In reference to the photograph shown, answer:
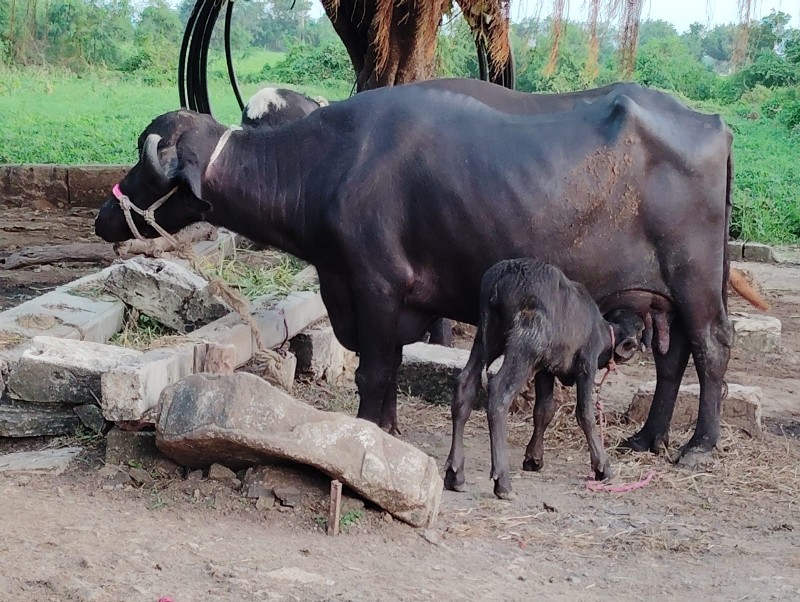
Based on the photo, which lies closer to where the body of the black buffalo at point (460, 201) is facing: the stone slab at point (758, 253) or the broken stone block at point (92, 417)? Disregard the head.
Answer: the broken stone block

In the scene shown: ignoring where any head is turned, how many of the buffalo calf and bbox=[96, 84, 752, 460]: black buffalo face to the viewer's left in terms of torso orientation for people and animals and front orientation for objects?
1

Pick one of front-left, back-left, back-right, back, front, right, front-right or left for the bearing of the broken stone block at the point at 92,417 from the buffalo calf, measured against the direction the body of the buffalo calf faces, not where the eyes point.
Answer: back-left

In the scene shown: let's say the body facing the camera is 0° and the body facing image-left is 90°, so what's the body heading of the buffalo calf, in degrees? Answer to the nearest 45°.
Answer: approximately 225°

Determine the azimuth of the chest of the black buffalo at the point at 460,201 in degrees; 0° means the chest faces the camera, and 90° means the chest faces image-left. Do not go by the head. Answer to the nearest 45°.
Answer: approximately 90°

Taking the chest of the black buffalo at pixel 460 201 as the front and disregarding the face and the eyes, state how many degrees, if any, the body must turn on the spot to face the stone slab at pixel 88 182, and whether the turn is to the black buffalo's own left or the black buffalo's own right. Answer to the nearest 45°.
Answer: approximately 45° to the black buffalo's own right

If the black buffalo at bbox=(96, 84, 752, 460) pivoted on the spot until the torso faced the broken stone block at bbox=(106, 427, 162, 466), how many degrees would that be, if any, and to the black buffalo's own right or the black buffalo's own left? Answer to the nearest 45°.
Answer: approximately 45° to the black buffalo's own left

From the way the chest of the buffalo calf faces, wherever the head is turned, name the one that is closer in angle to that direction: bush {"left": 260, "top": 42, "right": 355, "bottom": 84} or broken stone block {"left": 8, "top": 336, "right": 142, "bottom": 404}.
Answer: the bush

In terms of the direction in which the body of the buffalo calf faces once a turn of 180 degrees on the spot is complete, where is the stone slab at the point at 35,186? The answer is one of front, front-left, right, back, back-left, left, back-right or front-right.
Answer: right

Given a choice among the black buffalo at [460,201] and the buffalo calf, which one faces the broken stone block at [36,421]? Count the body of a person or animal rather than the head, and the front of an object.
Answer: the black buffalo

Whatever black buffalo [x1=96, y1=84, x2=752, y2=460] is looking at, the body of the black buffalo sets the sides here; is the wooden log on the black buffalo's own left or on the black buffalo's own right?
on the black buffalo's own right

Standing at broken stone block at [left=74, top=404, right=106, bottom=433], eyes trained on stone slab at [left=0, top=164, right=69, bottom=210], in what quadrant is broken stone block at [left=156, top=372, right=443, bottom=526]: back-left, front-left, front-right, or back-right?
back-right

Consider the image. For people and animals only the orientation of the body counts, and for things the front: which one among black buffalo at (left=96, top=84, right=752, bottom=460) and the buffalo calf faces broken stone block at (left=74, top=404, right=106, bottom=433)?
the black buffalo

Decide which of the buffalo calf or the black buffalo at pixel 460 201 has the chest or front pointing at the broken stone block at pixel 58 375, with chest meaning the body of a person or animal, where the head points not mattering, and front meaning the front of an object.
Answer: the black buffalo
